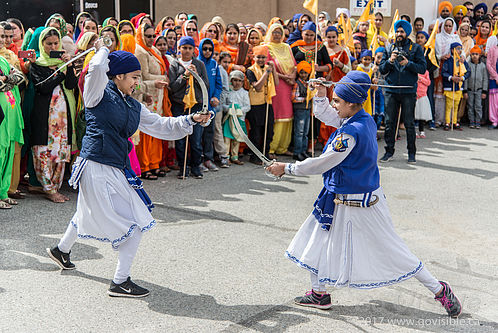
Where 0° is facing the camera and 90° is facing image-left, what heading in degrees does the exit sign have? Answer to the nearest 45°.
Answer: approximately 0°

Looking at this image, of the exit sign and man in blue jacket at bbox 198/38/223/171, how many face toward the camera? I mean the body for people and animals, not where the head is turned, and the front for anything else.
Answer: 2

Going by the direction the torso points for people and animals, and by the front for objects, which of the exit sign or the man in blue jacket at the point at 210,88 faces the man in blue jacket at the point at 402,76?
the exit sign

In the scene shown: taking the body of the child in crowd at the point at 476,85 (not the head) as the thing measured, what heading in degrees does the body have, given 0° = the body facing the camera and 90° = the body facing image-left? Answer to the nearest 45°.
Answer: approximately 0°

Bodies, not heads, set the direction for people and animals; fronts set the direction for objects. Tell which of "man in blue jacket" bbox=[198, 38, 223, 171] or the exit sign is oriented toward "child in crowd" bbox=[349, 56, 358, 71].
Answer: the exit sign

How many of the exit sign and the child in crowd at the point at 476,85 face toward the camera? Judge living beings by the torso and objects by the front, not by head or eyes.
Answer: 2

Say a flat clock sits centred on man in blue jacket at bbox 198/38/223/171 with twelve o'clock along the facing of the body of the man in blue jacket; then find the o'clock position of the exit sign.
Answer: The exit sign is roughly at 7 o'clock from the man in blue jacket.
